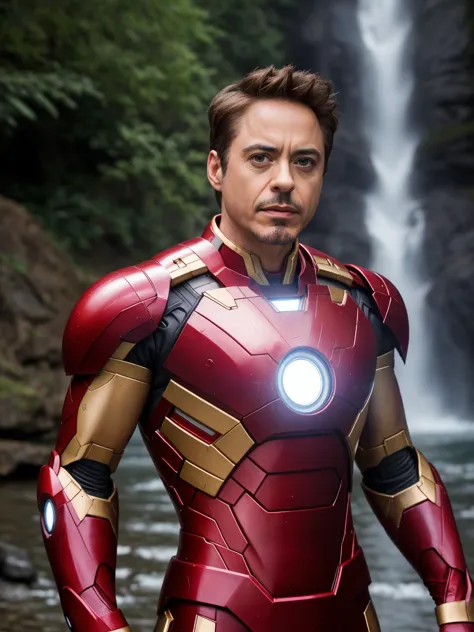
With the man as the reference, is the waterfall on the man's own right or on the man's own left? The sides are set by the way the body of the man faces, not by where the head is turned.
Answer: on the man's own left

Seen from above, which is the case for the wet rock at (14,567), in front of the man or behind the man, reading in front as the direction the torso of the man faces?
behind

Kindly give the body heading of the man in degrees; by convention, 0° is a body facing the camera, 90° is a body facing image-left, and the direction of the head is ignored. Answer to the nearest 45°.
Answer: approximately 315°
